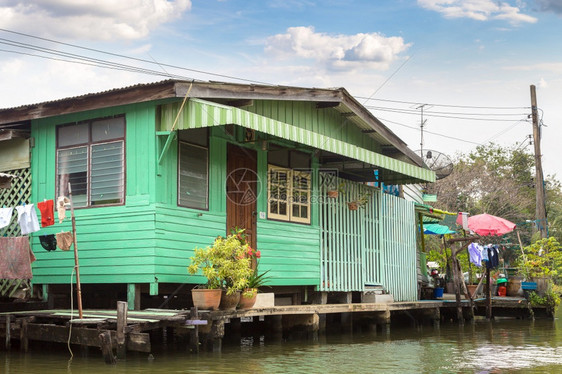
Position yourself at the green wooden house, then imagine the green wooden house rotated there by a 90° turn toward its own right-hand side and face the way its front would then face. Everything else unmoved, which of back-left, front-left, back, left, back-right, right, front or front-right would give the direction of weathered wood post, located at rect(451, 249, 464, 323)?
back

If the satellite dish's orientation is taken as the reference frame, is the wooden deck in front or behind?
in front

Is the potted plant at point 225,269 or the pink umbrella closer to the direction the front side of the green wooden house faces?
the potted plant

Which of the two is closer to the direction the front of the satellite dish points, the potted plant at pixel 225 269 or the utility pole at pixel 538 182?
the potted plant

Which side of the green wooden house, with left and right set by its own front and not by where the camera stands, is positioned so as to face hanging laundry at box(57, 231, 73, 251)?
right

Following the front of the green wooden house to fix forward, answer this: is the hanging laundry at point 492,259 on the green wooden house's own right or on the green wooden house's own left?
on the green wooden house's own left

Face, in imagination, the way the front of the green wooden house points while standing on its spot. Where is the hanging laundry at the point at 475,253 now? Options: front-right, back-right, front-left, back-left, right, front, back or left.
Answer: left

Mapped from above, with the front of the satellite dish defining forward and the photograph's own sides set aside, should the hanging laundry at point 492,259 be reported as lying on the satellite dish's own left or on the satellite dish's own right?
on the satellite dish's own left

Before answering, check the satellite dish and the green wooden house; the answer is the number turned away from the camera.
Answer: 0

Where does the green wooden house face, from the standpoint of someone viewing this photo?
facing the viewer and to the right of the viewer

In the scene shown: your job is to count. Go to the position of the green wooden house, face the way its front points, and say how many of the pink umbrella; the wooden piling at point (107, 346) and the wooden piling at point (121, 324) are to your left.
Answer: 1

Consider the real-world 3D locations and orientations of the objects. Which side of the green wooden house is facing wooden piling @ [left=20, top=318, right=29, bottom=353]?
right
